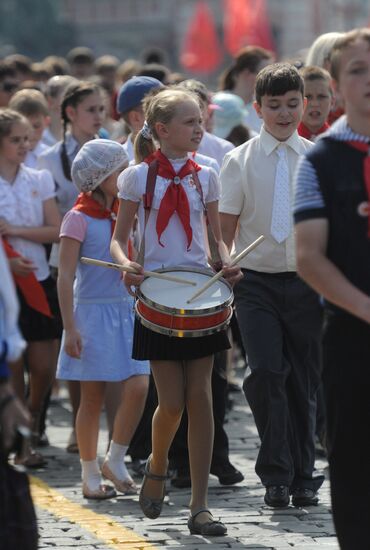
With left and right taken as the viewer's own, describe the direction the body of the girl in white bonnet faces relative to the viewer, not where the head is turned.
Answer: facing the viewer and to the right of the viewer

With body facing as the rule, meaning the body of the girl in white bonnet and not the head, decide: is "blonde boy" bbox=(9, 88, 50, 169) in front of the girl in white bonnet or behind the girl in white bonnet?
behind

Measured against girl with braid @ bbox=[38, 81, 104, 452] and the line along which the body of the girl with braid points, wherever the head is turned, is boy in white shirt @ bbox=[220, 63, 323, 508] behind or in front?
in front

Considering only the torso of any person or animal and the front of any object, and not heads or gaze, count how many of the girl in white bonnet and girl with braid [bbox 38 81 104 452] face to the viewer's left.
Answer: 0

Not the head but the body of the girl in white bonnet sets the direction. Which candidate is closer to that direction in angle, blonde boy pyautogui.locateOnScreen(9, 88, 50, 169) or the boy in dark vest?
the boy in dark vest

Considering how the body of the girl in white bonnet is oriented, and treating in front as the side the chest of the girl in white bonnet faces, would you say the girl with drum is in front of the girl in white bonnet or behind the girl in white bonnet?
in front

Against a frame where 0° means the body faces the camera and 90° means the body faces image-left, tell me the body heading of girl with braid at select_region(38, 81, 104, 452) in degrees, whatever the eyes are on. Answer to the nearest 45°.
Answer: approximately 315°
